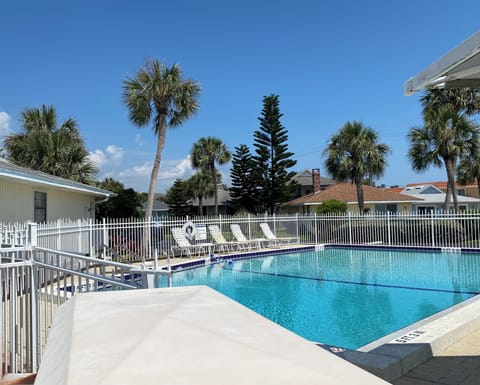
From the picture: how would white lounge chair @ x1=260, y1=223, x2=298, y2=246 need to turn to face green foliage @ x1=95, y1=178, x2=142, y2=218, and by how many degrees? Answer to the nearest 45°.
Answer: approximately 135° to its left

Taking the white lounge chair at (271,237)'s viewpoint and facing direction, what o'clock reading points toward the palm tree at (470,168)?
The palm tree is roughly at 11 o'clock from the white lounge chair.

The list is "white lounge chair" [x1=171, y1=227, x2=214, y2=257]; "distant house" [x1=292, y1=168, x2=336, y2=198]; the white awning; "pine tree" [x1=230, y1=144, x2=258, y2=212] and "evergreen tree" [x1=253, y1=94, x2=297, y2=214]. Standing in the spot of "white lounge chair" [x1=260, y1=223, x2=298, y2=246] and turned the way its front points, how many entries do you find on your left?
3

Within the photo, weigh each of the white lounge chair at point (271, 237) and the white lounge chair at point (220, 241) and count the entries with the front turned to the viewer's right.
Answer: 2

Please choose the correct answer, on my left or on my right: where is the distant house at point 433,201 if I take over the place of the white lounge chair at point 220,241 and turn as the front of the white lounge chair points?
on my left

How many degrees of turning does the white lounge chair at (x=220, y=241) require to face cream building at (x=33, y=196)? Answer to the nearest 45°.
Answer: approximately 135° to its right

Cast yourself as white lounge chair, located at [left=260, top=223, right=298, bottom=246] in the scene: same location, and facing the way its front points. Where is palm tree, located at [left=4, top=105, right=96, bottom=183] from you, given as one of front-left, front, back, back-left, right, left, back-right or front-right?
back

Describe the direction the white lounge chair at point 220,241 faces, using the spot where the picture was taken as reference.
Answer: facing to the right of the viewer

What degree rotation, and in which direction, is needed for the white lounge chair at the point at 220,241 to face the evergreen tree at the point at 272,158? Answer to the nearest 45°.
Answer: approximately 90° to its left

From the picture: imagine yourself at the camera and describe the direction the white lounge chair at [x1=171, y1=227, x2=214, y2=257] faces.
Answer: facing to the right of the viewer

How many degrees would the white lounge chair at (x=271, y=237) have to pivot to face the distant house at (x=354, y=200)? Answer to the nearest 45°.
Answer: approximately 45° to its left

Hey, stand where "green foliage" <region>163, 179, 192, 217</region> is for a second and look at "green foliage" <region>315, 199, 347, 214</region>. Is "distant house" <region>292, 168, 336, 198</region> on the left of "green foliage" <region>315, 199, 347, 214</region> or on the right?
left

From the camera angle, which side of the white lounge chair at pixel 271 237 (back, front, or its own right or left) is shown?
right

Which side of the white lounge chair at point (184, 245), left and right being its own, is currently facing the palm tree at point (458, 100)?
front

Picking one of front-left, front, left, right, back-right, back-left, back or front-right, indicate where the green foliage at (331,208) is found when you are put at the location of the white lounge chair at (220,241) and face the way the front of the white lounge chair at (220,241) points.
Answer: front-left

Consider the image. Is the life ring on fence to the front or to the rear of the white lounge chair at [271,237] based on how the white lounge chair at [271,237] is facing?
to the rear
